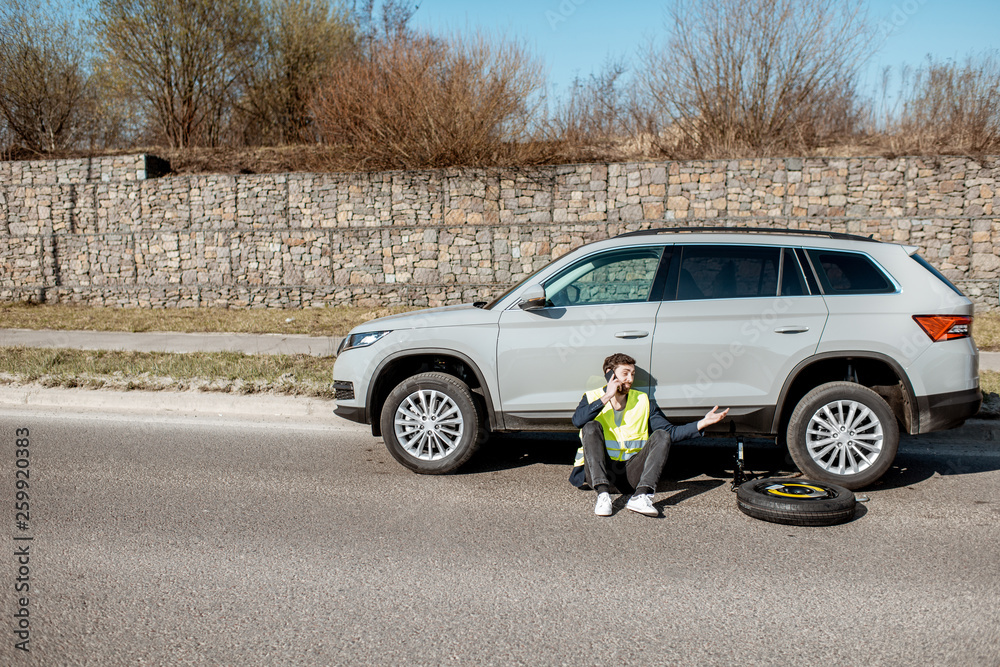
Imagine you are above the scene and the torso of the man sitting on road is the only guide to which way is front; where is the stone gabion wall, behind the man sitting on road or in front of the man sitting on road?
behind

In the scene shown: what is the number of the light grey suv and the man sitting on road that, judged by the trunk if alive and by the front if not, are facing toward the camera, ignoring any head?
1

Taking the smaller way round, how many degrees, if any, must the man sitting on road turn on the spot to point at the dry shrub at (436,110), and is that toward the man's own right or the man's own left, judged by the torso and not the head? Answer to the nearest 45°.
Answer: approximately 180°

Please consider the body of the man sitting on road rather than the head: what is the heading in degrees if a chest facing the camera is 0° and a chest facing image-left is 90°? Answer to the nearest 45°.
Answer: approximately 0°

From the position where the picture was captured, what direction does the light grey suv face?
facing to the left of the viewer

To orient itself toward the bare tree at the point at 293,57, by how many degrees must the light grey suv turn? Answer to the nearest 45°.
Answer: approximately 45° to its right

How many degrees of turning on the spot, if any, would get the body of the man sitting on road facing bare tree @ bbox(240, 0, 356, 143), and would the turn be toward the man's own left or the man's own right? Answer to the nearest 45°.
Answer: approximately 135° to the man's own right

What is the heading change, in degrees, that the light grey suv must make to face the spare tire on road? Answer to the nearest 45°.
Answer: approximately 135° to its left

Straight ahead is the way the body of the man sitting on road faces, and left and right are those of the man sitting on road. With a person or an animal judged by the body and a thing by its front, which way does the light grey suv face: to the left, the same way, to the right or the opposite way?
to the right

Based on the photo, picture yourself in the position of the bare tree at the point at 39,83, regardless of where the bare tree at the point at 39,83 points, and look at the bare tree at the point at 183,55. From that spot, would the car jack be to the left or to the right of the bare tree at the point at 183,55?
right
